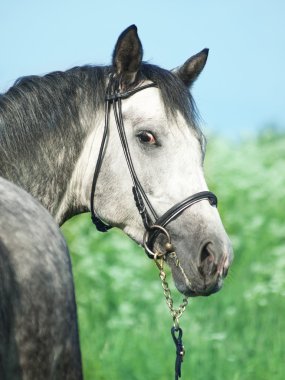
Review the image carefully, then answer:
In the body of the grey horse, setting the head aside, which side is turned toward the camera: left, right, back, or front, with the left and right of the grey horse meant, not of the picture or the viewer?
back
